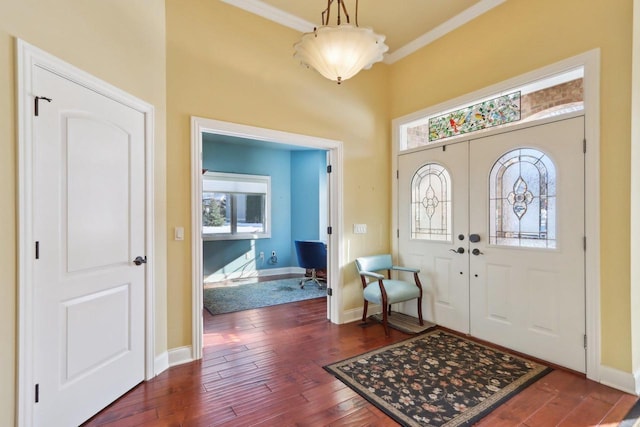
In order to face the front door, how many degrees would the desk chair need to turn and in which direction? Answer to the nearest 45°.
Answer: approximately 90° to its right

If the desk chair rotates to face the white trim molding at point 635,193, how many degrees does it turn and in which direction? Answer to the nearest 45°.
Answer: approximately 90° to its right

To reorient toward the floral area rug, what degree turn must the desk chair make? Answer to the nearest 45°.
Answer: approximately 135° to its right

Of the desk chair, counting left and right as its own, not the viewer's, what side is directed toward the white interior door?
back

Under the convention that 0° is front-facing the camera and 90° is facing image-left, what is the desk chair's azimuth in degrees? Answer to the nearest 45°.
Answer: approximately 225°

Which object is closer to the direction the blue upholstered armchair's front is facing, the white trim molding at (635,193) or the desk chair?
the white trim molding

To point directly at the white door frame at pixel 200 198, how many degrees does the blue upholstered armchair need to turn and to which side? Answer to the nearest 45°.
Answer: approximately 90° to its right

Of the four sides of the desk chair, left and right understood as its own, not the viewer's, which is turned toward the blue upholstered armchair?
right

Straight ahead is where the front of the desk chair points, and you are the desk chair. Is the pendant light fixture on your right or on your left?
on your right

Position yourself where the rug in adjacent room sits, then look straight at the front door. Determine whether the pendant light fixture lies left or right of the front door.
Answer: right
